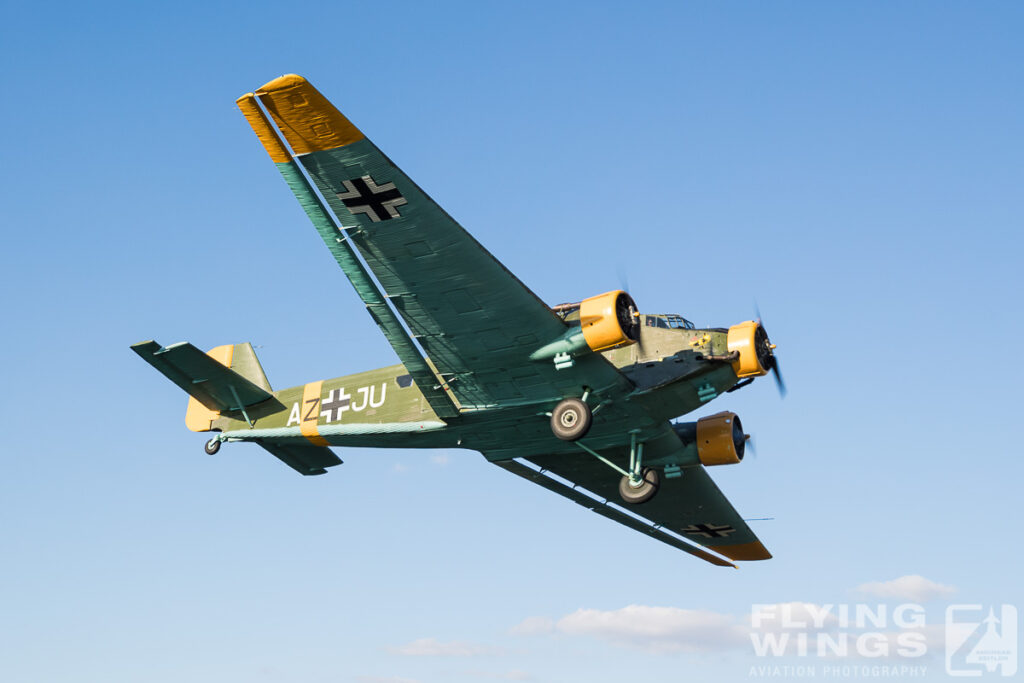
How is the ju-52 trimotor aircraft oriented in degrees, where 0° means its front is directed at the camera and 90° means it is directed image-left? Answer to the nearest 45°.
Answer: approximately 315°
